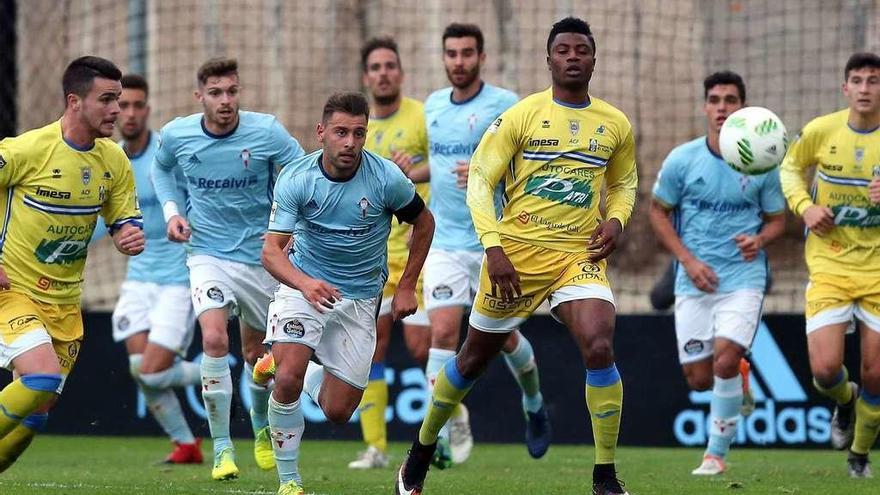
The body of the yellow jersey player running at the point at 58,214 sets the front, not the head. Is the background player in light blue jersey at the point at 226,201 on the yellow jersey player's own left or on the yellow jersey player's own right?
on the yellow jersey player's own left

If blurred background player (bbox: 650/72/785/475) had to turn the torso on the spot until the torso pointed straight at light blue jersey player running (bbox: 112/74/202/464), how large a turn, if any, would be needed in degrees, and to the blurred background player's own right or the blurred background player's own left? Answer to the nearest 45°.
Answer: approximately 90° to the blurred background player's own right

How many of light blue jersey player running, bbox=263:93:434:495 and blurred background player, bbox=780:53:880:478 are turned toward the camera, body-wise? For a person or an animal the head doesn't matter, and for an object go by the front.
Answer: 2

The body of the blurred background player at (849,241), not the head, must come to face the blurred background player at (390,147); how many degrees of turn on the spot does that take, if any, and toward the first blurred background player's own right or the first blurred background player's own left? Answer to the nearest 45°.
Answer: approximately 90° to the first blurred background player's own right
